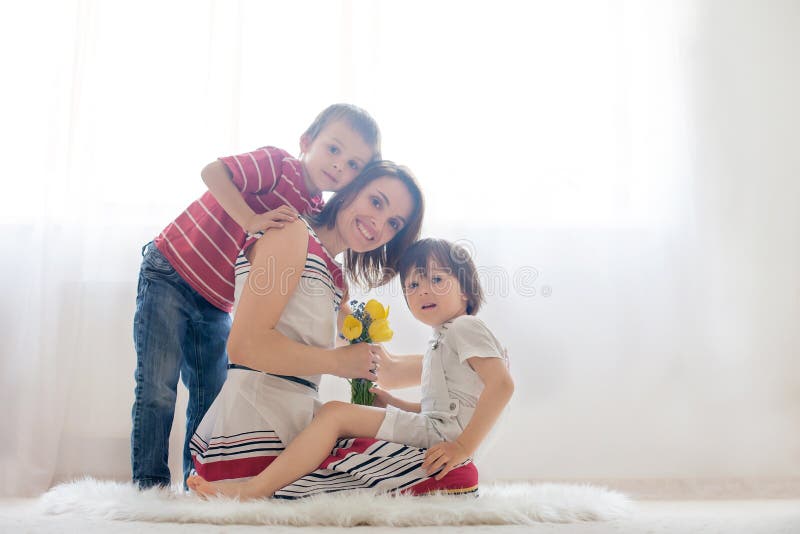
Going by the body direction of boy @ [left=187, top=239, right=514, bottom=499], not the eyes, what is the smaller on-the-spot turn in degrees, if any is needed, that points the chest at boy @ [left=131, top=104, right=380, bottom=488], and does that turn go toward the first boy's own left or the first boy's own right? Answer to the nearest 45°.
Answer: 0° — they already face them

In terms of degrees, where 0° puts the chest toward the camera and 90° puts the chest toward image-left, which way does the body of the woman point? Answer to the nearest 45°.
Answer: approximately 270°

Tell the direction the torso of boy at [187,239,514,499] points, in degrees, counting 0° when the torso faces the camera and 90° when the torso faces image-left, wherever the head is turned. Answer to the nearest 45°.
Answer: approximately 90°
